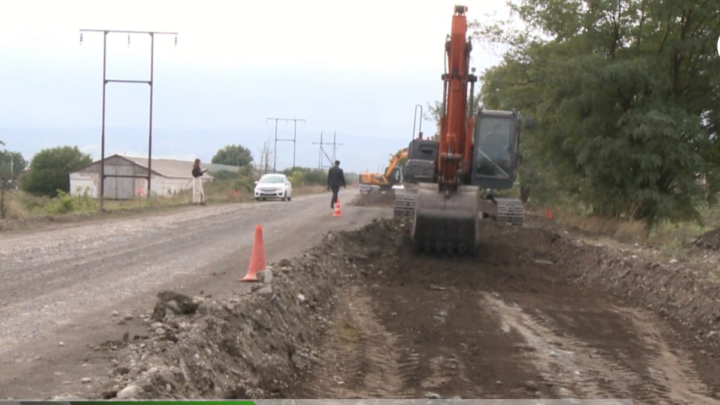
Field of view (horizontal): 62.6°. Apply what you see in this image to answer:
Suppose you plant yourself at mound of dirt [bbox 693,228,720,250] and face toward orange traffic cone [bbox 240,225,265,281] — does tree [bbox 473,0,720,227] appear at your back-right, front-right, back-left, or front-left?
back-right

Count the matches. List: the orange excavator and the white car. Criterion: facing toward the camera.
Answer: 2

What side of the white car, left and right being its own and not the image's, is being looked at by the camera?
front

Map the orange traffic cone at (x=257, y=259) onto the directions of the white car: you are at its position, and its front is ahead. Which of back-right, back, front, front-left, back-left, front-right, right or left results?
front

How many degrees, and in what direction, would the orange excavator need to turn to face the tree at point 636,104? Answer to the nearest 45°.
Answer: approximately 135° to its left

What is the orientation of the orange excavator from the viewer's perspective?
toward the camera

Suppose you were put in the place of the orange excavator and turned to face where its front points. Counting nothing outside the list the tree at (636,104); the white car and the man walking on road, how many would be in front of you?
0

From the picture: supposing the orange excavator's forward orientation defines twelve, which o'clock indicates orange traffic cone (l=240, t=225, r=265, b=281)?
The orange traffic cone is roughly at 1 o'clock from the orange excavator.

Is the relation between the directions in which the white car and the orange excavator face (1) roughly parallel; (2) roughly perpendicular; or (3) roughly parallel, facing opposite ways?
roughly parallel

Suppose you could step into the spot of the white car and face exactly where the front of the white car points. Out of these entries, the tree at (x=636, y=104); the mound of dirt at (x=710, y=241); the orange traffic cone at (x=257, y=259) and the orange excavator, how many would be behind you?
0

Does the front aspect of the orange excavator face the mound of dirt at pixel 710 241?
no

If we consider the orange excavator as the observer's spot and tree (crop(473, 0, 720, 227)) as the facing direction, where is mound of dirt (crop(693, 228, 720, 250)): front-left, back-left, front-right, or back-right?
front-right

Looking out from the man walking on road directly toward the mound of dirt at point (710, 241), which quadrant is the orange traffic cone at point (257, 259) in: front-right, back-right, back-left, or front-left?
front-right
